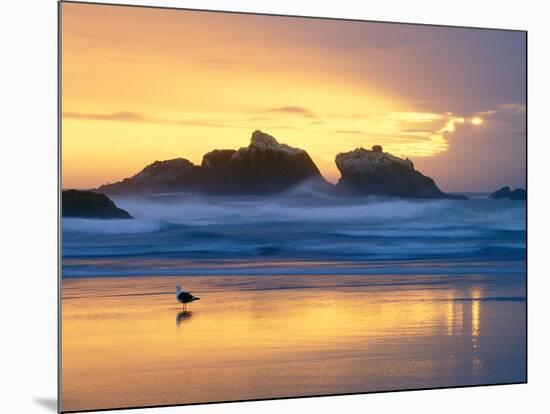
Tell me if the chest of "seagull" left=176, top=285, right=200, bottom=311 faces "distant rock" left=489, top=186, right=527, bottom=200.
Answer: no

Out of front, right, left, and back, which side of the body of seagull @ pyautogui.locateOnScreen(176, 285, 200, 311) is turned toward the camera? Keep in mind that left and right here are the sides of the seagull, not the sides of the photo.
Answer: left
